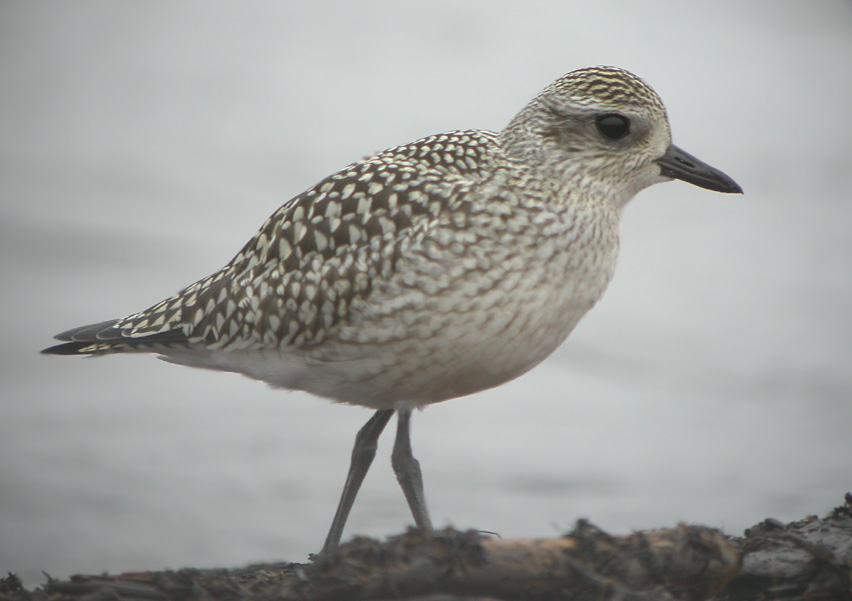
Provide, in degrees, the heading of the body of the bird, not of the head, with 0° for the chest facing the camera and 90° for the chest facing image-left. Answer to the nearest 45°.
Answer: approximately 270°
